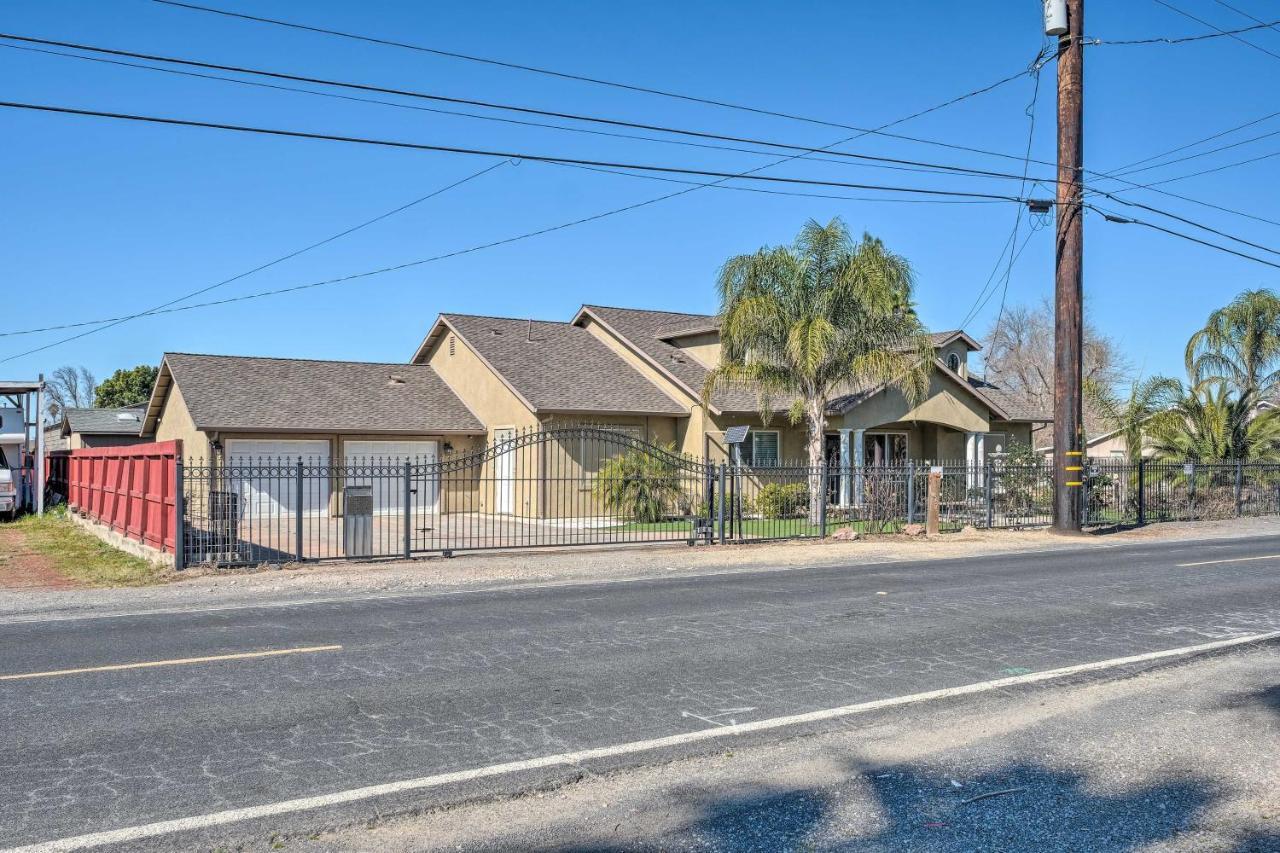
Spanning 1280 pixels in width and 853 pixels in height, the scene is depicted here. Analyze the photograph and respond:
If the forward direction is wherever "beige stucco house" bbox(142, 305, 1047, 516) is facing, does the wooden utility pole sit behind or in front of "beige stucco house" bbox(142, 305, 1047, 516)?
in front

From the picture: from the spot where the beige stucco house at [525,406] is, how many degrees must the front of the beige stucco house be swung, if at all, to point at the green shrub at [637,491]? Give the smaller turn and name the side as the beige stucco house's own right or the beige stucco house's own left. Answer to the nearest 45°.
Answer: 0° — it already faces it

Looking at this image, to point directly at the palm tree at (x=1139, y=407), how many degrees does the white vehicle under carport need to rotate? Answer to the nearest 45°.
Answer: approximately 45° to its left

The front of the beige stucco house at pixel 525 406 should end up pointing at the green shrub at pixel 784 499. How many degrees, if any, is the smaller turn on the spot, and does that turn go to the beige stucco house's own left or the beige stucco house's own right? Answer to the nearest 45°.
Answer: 0° — it already faces it

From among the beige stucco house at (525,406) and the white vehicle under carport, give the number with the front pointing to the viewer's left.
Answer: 0

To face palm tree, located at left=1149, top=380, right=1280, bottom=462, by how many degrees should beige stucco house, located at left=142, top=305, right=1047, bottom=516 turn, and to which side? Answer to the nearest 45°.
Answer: approximately 45° to its left

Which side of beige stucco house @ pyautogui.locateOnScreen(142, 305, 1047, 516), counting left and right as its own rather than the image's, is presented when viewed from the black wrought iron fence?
front
